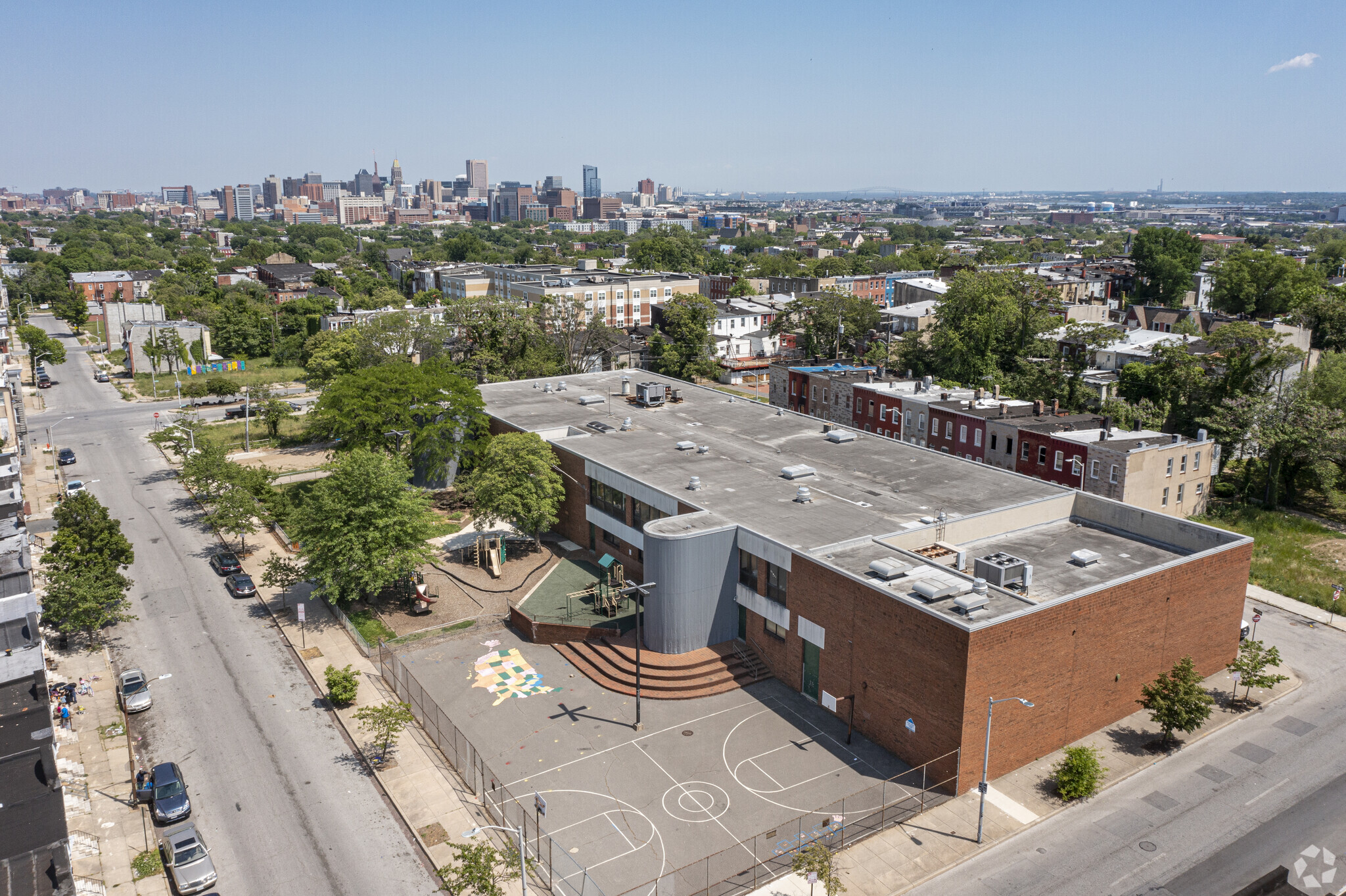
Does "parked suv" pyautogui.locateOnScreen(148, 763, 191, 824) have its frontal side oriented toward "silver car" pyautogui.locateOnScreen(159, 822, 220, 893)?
yes

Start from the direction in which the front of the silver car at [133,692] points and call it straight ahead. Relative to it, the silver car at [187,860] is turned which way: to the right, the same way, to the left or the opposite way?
the same way

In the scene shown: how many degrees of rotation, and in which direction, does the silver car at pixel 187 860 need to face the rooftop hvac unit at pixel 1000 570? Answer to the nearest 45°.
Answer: approximately 90° to its left

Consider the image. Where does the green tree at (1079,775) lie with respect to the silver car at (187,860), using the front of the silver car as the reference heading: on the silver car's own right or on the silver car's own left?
on the silver car's own left

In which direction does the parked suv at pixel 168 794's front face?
toward the camera

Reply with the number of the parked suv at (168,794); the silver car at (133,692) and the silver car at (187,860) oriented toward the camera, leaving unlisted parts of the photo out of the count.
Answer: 3

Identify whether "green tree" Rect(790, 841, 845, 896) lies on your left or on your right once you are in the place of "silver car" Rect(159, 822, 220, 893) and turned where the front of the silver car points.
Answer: on your left

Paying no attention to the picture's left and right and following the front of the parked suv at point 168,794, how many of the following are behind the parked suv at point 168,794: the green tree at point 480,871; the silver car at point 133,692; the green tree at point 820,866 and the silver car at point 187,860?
1

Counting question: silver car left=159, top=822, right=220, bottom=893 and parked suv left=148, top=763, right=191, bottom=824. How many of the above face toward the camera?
2

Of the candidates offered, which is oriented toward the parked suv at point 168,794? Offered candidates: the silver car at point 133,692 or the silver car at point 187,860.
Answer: the silver car at point 133,692

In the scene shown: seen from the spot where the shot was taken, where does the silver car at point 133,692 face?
facing the viewer

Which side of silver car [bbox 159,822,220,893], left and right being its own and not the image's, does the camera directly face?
front

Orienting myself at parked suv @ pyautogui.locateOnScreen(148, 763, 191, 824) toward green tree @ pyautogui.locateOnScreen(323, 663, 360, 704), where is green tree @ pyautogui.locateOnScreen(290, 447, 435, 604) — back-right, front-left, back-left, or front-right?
front-left

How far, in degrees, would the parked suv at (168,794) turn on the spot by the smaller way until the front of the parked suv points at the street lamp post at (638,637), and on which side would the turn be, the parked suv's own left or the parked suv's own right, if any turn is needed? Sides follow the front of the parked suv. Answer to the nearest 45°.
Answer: approximately 90° to the parked suv's own left

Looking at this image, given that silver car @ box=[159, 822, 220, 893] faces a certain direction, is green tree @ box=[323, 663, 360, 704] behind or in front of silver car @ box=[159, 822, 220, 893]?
behind

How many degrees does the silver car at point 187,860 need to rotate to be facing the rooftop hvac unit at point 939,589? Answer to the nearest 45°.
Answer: approximately 90° to its left

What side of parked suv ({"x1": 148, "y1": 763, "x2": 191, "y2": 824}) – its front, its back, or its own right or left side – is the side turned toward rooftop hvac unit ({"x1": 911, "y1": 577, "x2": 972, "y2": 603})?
left
